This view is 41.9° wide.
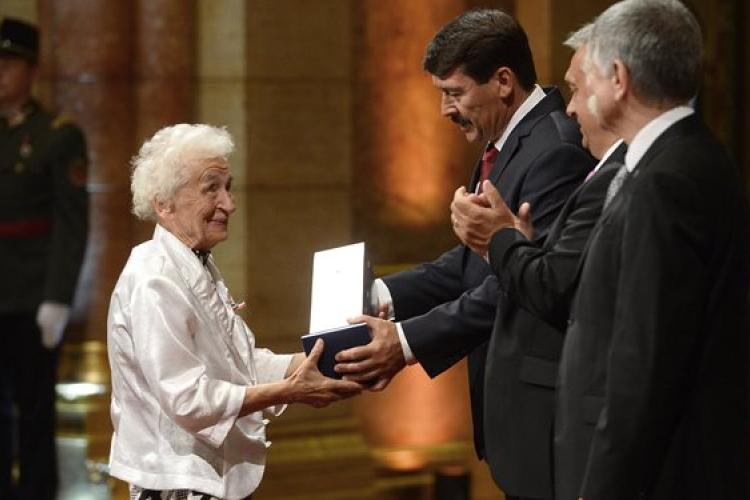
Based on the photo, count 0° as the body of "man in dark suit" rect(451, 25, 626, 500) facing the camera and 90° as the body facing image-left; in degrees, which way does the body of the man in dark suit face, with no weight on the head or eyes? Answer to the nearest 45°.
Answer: approximately 90°

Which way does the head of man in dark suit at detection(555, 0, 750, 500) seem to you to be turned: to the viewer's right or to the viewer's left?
to the viewer's left

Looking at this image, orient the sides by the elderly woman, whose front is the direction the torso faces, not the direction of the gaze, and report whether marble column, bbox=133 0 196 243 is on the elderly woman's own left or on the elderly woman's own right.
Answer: on the elderly woman's own left

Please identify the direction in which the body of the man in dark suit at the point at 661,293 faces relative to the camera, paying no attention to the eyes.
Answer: to the viewer's left

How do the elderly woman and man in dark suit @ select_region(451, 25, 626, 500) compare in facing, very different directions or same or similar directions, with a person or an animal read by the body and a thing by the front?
very different directions

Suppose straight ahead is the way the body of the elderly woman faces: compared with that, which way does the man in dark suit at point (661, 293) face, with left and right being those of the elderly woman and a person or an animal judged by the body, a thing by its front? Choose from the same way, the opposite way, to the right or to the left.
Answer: the opposite way

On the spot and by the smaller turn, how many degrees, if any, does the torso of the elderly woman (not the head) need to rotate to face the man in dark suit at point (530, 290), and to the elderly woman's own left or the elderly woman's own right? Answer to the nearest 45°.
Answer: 0° — they already face them

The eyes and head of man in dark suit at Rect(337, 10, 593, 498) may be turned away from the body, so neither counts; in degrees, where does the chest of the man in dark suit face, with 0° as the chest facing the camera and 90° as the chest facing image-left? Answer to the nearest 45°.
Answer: approximately 90°

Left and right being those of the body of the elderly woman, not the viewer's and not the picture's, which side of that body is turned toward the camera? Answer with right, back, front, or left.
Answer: right
